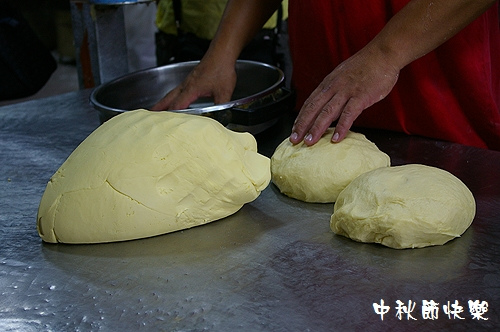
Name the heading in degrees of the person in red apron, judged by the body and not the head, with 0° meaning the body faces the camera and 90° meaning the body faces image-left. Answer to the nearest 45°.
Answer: approximately 45°

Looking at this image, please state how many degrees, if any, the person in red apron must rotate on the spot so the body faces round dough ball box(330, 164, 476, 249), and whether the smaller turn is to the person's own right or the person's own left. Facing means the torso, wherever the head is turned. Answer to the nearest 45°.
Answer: approximately 45° to the person's own left
